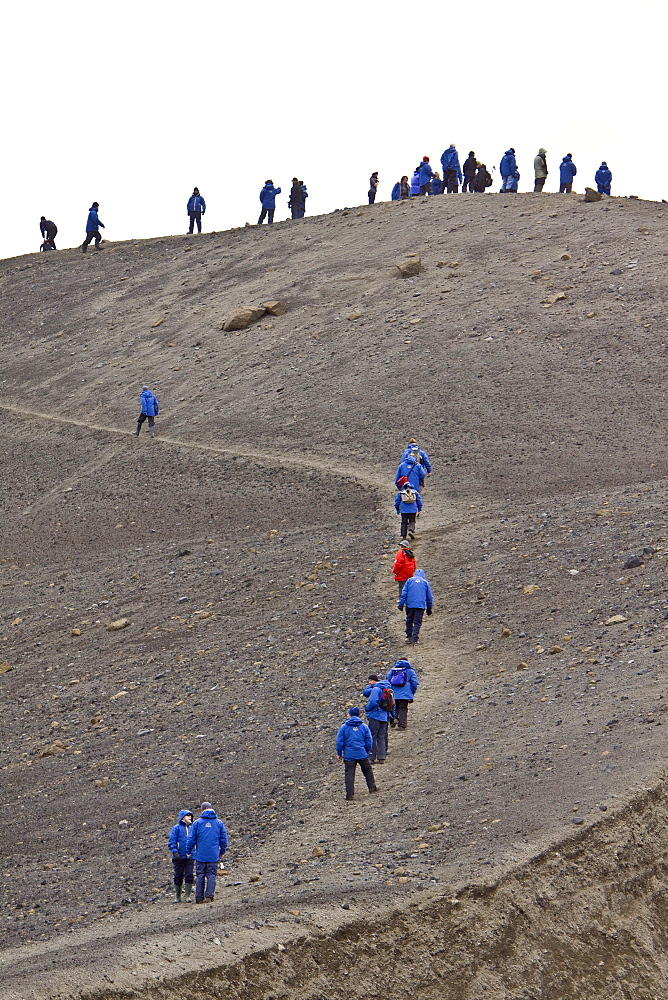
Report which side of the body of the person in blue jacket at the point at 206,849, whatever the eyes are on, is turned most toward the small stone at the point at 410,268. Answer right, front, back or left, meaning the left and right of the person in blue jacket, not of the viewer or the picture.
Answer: front

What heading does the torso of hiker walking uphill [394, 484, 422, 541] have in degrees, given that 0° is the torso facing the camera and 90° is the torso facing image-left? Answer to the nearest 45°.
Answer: approximately 180°

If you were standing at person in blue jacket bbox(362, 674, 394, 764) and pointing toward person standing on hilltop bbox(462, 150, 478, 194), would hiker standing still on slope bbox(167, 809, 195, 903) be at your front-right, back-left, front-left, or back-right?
back-left

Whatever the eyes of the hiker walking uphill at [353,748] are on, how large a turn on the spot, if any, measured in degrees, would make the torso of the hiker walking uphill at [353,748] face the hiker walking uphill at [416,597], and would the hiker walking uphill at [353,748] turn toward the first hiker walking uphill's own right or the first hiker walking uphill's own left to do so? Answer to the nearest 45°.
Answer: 0° — they already face them

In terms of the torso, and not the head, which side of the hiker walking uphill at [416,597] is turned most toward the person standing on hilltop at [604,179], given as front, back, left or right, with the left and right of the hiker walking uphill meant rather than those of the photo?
front

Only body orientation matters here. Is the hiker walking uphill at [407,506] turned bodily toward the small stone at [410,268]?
yes

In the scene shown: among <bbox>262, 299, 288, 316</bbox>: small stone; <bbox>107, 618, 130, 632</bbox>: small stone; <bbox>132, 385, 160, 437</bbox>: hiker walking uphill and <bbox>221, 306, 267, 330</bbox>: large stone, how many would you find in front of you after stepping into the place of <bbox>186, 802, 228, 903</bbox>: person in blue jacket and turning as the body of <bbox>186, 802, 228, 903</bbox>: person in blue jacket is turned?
4

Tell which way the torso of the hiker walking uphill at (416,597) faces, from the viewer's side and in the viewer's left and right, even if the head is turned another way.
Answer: facing away from the viewer

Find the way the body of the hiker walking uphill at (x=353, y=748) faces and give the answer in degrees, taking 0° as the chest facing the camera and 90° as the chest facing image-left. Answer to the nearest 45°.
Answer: approximately 180°

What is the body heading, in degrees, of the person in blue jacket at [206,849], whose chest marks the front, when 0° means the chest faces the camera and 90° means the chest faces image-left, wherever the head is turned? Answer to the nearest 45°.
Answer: approximately 180°
